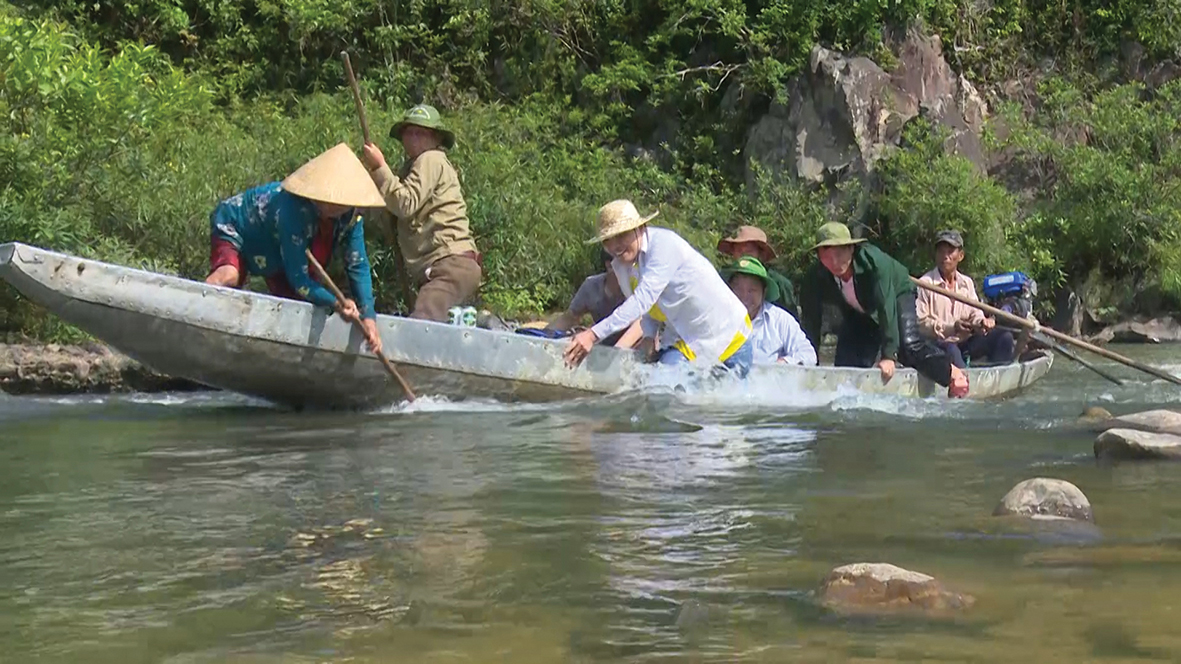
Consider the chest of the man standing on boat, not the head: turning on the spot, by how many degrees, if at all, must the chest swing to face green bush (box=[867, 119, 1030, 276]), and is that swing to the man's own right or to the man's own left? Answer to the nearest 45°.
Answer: approximately 135° to the man's own right

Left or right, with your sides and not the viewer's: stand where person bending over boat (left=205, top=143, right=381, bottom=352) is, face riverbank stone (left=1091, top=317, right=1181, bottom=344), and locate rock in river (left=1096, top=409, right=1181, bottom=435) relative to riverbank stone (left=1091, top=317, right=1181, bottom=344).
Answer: right

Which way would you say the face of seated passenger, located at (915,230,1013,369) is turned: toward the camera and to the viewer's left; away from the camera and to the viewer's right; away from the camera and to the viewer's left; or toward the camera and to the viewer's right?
toward the camera and to the viewer's left

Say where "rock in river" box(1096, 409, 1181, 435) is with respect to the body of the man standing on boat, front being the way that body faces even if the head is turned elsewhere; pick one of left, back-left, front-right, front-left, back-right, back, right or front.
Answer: back-left

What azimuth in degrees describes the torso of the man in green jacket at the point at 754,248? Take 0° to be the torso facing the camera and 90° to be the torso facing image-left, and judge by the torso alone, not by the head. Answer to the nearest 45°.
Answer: approximately 45°

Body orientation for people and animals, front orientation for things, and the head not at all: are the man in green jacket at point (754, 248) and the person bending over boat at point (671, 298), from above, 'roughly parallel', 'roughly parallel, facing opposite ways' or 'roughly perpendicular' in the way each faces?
roughly parallel

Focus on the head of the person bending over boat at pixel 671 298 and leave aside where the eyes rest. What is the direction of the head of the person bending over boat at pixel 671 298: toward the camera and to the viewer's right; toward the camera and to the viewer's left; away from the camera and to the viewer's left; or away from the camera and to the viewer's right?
toward the camera and to the viewer's left

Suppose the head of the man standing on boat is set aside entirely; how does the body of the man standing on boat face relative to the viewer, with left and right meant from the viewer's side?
facing to the left of the viewer

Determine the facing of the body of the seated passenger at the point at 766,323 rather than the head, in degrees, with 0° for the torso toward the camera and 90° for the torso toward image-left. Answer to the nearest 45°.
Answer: approximately 45°

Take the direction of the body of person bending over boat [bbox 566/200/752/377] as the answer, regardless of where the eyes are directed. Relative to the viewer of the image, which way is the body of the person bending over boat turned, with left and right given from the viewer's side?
facing the viewer and to the left of the viewer
